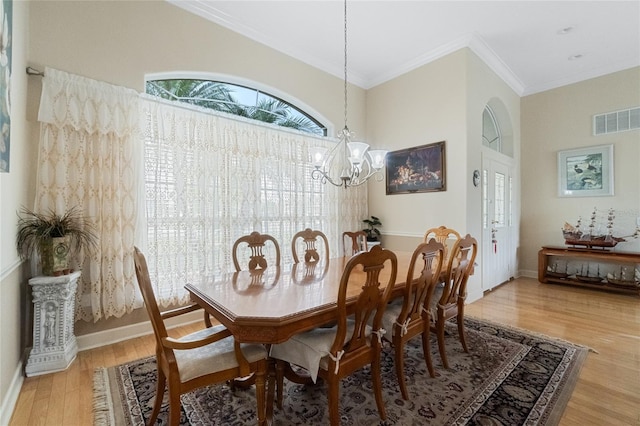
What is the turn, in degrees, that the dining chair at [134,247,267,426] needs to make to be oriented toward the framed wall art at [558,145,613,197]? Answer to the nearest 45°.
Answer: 0° — it already faces it

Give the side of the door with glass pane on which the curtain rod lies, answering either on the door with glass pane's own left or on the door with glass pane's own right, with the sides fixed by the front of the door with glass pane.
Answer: on the door with glass pane's own right

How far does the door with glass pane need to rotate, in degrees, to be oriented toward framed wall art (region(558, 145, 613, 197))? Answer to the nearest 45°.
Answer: approximately 90° to its left

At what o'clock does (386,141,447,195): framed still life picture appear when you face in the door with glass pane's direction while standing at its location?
The framed still life picture is roughly at 3 o'clock from the door with glass pane.

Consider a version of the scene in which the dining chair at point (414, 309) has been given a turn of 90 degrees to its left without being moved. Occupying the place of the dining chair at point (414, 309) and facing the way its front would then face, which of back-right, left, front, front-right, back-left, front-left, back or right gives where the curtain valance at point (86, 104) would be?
front-right

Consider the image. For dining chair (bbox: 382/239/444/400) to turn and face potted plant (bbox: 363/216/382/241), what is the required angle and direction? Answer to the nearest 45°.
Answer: approximately 45° to its right

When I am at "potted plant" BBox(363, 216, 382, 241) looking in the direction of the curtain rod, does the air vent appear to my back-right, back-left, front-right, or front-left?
back-left

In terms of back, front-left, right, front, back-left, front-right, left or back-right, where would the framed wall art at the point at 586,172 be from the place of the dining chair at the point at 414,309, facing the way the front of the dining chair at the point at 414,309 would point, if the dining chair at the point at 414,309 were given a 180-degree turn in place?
left

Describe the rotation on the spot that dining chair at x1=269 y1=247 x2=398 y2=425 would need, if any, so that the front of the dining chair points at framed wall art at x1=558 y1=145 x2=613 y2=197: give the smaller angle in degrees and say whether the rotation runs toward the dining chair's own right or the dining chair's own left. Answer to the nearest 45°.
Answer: approximately 90° to the dining chair's own right

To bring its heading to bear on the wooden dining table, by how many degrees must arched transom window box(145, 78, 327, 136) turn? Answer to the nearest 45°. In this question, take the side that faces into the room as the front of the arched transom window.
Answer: approximately 45° to its right

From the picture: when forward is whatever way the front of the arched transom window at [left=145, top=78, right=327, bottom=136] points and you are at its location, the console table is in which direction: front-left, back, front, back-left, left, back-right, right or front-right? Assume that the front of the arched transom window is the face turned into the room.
front-left

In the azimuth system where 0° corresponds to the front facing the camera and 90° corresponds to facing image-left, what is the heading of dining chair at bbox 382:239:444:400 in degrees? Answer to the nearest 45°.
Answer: approximately 135°

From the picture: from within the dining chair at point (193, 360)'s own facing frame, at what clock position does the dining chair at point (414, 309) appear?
the dining chair at point (414, 309) is roughly at 12 o'clock from the dining chair at point (193, 360).

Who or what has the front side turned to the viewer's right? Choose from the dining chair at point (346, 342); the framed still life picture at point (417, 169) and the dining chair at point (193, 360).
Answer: the dining chair at point (193, 360)

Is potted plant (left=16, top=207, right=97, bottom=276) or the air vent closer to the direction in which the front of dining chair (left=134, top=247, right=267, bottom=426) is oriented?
the air vent
